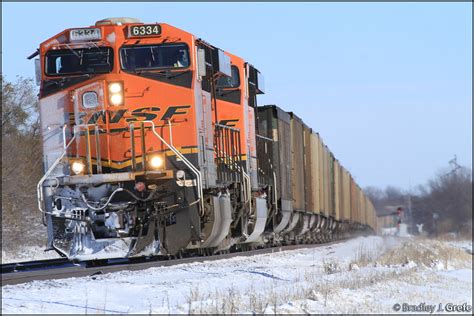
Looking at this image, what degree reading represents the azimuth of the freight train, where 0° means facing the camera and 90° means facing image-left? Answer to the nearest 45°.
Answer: approximately 0°
